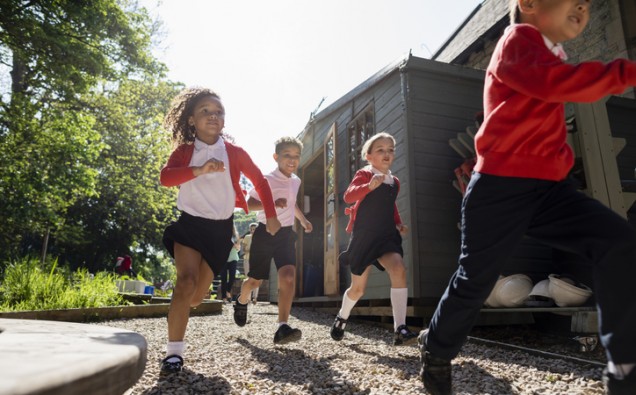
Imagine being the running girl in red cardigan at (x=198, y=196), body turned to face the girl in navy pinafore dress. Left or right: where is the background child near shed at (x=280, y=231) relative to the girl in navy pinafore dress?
left

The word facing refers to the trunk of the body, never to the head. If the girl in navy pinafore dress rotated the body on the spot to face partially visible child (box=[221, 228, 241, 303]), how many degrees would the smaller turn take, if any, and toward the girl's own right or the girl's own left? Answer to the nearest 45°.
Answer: approximately 180°

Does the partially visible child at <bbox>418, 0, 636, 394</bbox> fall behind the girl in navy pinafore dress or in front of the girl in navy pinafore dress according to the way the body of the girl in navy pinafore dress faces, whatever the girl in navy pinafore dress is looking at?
in front

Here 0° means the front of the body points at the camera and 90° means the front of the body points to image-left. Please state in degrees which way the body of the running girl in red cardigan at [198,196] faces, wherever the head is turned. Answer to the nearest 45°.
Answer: approximately 315°

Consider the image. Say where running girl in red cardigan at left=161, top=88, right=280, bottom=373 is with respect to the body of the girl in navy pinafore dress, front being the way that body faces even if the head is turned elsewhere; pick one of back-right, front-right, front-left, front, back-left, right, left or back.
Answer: right

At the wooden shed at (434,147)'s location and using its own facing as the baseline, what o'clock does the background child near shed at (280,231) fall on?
The background child near shed is roughly at 12 o'clock from the wooden shed.

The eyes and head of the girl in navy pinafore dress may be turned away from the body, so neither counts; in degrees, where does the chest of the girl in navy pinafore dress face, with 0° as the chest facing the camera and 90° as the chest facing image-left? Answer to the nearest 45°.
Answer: approximately 315°

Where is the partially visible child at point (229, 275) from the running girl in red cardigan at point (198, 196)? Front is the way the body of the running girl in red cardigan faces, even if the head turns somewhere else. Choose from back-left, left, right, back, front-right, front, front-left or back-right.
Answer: back-left

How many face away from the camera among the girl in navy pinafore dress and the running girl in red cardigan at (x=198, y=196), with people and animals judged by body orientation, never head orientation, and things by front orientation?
0

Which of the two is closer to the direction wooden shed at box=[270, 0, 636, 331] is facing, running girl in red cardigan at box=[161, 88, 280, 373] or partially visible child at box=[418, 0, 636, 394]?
the running girl in red cardigan

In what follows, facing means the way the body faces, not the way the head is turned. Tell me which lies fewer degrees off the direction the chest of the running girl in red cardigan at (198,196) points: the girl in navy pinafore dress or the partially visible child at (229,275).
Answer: the girl in navy pinafore dress

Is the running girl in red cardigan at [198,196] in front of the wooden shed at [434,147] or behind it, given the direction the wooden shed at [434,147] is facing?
in front

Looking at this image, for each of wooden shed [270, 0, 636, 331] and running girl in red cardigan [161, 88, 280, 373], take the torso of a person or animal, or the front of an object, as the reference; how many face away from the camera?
0

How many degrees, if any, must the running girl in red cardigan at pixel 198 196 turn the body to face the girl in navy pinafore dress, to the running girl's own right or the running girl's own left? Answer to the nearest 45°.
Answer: approximately 90° to the running girl's own left
